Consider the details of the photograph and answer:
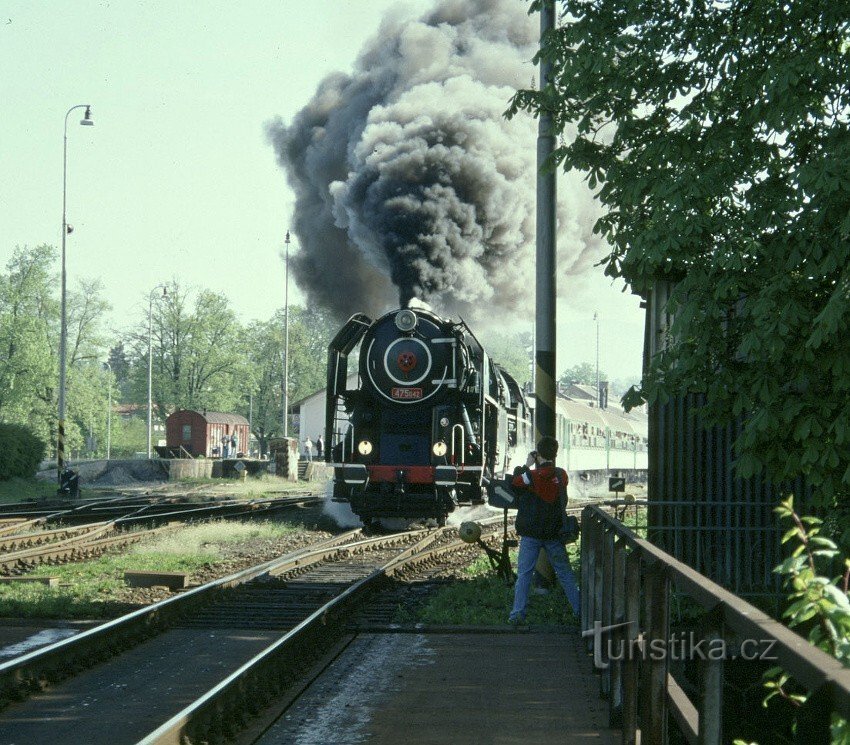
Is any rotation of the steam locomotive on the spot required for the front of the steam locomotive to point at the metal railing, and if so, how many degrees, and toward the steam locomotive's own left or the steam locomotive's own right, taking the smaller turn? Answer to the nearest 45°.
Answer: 0° — it already faces it

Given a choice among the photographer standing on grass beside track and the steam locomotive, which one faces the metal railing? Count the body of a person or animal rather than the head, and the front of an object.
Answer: the steam locomotive

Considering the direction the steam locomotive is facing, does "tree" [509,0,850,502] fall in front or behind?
in front

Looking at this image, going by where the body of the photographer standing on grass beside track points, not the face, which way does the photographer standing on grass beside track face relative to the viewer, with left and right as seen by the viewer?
facing away from the viewer and to the left of the viewer

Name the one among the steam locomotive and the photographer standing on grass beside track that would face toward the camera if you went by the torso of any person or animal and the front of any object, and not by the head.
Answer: the steam locomotive

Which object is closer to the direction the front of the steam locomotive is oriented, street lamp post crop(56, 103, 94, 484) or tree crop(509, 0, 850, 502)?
the tree

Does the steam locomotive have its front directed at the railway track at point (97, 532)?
no

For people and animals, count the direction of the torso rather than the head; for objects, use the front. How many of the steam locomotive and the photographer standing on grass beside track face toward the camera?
1

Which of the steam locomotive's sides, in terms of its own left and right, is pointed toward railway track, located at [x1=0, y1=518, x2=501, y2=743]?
front

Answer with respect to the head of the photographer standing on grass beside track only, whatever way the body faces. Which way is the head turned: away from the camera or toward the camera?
away from the camera

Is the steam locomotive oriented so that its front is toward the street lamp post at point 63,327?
no

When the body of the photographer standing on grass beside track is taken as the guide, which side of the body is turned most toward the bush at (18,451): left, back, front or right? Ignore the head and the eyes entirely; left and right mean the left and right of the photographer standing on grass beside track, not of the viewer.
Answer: front

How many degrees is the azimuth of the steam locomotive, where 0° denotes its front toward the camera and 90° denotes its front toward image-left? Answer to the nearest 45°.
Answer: approximately 0°
